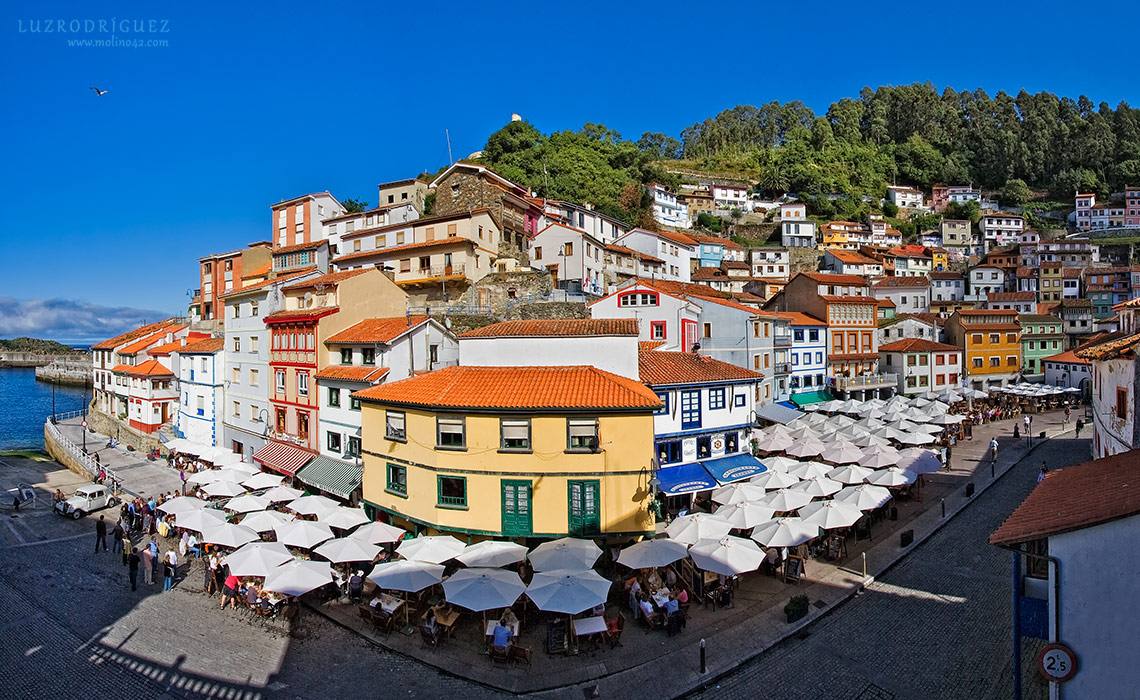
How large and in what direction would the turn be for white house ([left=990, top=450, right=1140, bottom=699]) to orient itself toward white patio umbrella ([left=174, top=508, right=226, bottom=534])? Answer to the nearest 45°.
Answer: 0° — it already faces it

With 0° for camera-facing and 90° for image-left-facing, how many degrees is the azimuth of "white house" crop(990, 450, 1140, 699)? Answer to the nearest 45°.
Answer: approximately 90°

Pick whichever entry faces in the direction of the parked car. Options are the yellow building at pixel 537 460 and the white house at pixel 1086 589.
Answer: the white house

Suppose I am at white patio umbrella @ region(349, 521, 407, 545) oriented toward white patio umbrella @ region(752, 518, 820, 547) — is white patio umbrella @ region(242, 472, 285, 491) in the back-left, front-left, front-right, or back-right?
back-left

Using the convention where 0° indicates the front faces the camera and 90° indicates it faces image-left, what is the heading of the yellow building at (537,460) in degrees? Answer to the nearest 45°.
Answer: approximately 0°

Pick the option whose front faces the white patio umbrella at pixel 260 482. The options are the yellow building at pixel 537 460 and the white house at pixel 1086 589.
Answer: the white house

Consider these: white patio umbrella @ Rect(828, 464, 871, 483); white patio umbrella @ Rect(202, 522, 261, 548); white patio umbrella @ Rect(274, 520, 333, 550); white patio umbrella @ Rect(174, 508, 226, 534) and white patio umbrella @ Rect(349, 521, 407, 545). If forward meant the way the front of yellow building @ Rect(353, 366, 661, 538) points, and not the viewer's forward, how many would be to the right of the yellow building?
4

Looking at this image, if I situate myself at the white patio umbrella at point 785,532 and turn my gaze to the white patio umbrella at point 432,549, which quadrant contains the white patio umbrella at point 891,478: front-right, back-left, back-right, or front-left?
back-right

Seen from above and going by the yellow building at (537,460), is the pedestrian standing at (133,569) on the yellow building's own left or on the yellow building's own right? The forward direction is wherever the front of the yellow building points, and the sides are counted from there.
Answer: on the yellow building's own right
